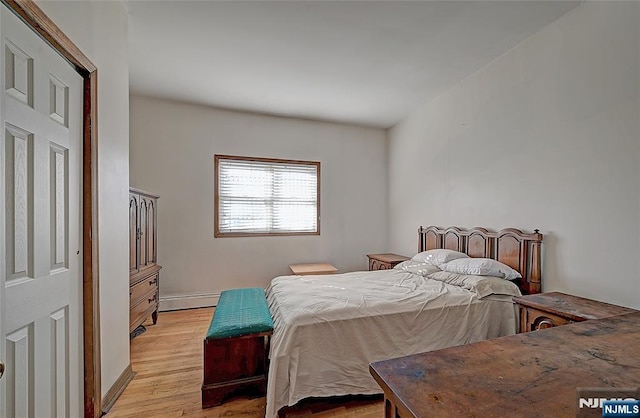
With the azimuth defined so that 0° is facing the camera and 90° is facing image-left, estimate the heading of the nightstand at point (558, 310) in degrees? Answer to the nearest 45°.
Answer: approximately 45°

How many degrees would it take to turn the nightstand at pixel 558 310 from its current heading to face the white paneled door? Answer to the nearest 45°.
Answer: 0° — it already faces it

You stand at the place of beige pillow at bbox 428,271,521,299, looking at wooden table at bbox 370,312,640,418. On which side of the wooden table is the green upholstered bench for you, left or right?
right

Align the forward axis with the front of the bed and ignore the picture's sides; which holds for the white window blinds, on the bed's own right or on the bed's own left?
on the bed's own right

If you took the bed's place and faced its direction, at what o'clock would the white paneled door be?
The white paneled door is roughly at 12 o'clock from the bed.

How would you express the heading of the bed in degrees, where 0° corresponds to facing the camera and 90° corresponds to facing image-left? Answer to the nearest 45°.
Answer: approximately 45°

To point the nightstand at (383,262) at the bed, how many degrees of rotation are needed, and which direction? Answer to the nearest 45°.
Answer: approximately 45° to its left

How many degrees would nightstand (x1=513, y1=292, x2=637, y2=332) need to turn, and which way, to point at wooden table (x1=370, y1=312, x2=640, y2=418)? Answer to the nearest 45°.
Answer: approximately 45° to its left

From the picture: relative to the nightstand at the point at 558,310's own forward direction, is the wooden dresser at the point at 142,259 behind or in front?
in front

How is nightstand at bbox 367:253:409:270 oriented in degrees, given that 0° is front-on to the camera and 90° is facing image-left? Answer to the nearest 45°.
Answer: approximately 45°

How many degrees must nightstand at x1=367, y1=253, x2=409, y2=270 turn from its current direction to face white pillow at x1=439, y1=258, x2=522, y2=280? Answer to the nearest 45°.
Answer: approximately 90° to its left
